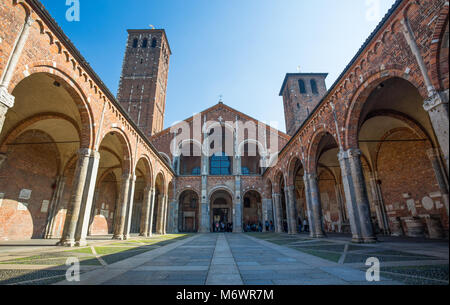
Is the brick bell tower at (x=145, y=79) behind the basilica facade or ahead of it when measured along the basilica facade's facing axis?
behind

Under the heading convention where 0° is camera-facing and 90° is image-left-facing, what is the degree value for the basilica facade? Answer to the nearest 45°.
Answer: approximately 0°
